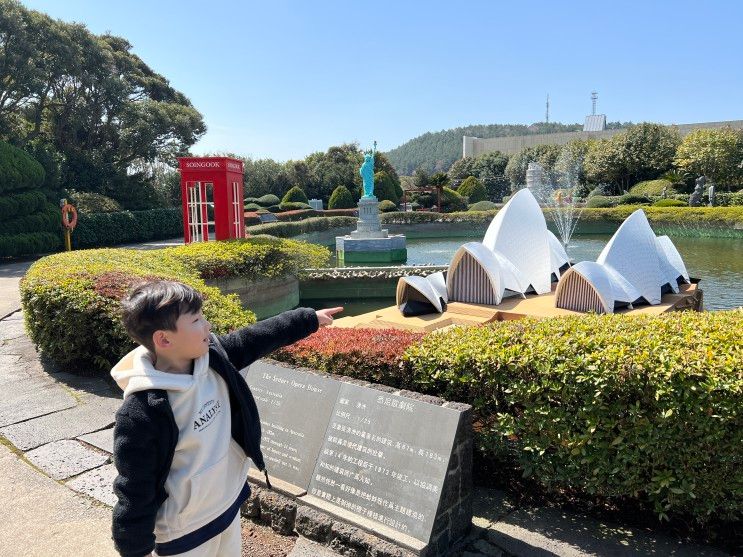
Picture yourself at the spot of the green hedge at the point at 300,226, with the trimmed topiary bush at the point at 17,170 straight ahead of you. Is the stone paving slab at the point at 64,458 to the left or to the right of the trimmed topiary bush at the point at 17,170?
left

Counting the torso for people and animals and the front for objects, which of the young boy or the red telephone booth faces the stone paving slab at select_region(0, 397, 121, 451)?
the red telephone booth

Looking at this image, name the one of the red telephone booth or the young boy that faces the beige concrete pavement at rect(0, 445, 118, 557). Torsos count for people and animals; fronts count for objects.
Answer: the red telephone booth

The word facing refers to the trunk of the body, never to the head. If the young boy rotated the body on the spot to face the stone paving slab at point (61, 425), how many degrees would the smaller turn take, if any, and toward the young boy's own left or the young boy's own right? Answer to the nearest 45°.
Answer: approximately 135° to the young boy's own left

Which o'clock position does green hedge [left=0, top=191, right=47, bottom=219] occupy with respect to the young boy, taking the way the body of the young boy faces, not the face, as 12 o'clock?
The green hedge is roughly at 7 o'clock from the young boy.

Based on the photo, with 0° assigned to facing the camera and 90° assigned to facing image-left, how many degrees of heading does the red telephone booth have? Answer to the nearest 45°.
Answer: approximately 0°

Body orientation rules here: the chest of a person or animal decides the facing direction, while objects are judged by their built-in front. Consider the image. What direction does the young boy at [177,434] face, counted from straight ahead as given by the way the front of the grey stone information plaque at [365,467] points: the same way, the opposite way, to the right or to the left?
to the left
